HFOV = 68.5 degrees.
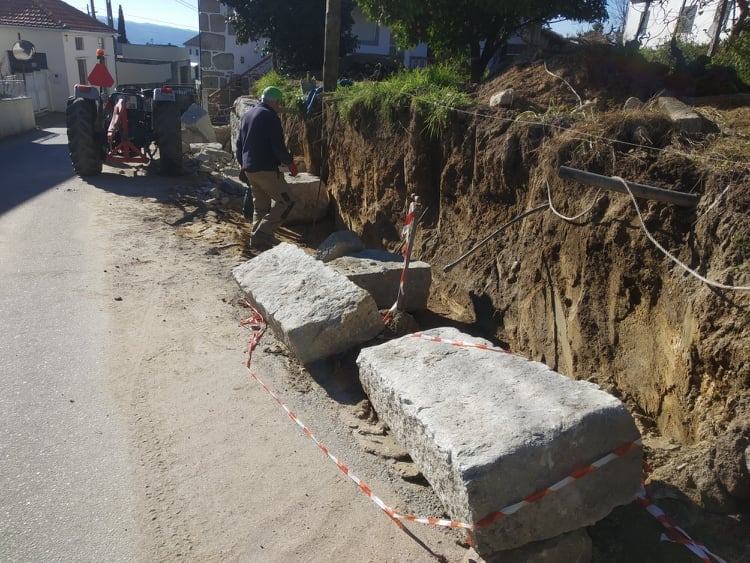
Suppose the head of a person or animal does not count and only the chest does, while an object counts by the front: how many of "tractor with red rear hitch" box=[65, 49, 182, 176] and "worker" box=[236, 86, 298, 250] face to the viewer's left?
0

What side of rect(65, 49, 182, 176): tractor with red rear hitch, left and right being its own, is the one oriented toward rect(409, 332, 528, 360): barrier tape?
back

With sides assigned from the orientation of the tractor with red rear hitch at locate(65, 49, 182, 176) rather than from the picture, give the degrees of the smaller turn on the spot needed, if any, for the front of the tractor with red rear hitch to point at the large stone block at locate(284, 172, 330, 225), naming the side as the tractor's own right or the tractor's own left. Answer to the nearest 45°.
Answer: approximately 135° to the tractor's own right

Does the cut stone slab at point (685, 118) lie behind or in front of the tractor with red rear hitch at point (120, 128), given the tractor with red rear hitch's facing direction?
behind

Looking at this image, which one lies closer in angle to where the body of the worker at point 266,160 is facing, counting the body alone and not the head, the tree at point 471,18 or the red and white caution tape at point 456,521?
the tree

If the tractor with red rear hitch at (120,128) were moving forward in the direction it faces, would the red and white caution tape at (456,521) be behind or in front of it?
behind

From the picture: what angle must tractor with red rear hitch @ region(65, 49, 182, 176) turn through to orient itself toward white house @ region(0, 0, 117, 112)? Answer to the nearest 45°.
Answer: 0° — it already faces it

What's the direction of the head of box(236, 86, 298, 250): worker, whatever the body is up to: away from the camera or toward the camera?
away from the camera

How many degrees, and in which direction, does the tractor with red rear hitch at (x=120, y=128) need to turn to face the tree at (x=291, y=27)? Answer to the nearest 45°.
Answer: approximately 45° to its right

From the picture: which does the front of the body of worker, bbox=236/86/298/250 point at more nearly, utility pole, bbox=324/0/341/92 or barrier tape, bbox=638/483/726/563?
the utility pole

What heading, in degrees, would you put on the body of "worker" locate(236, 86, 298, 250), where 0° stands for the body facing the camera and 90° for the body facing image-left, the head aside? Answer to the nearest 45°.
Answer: approximately 225°

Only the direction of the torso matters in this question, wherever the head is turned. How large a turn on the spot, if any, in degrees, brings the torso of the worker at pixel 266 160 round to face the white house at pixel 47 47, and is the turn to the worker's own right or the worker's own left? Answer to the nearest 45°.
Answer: approximately 90° to the worker's own left

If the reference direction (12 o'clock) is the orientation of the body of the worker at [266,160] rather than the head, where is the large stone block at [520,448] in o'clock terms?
The large stone block is roughly at 4 o'clock from the worker.

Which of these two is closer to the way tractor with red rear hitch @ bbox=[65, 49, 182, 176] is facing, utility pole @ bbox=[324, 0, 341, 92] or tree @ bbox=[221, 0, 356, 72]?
the tree

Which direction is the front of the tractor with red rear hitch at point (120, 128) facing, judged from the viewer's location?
facing away from the viewer
